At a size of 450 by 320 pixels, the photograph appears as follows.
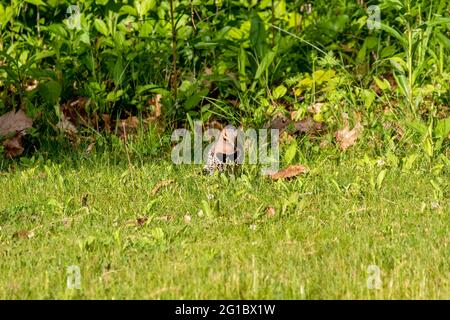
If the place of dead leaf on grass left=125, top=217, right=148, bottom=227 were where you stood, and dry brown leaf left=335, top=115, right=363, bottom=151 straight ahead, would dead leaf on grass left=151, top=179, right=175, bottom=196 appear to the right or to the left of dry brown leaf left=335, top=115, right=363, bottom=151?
left

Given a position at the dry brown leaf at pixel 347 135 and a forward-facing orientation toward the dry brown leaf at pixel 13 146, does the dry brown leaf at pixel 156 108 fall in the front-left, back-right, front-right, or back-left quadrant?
front-right

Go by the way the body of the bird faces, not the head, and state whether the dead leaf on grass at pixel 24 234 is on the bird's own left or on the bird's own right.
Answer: on the bird's own right

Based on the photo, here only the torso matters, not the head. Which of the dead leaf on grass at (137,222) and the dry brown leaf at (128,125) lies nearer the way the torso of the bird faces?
the dead leaf on grass

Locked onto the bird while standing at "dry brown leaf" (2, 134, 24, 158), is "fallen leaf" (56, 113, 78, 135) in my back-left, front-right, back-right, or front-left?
front-left

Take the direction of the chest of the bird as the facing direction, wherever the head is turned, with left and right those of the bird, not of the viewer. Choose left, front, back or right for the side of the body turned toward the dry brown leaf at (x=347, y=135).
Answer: left

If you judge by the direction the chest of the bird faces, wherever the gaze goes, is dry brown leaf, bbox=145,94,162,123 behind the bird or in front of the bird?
behind

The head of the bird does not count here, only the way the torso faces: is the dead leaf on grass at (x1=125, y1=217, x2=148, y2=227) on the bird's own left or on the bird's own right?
on the bird's own right

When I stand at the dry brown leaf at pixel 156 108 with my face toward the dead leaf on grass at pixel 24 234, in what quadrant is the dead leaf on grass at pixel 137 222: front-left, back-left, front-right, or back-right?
front-left

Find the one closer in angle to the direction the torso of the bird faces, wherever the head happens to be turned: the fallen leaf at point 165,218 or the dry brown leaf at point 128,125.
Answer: the fallen leaf
